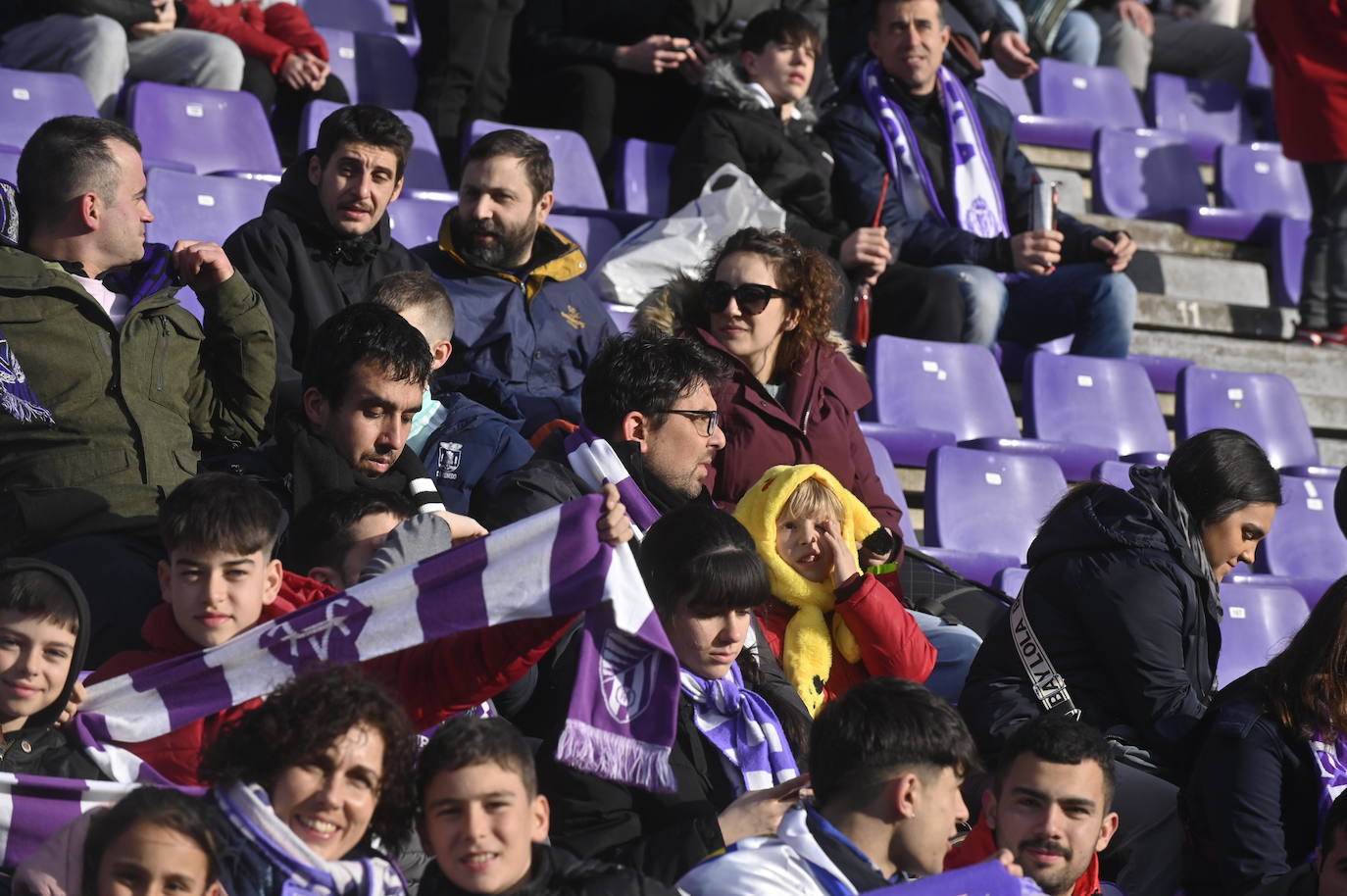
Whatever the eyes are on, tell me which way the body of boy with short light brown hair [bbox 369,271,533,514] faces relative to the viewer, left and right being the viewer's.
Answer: facing the viewer and to the left of the viewer

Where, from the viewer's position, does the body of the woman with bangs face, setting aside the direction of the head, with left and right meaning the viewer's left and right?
facing the viewer and to the right of the viewer

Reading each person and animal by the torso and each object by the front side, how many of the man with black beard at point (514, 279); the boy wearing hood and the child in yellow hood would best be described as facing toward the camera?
3

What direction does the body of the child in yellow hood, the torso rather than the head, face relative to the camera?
toward the camera

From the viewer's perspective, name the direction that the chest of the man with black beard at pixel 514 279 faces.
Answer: toward the camera

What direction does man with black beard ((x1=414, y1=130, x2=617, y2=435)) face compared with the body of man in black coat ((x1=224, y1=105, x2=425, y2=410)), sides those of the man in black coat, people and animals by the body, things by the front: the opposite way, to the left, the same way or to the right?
the same way

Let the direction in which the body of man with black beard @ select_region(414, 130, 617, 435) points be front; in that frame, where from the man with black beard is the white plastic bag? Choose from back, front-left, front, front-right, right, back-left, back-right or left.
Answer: back-left

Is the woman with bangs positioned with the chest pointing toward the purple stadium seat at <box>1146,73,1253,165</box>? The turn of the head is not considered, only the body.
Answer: no

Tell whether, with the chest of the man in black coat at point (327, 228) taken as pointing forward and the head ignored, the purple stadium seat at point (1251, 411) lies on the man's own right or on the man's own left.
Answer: on the man's own left

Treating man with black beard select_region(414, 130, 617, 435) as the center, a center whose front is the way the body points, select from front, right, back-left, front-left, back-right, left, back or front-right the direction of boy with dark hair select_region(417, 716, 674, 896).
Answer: front

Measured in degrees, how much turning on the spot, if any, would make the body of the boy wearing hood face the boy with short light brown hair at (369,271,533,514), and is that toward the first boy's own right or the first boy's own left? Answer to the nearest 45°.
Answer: approximately 135° to the first boy's own left

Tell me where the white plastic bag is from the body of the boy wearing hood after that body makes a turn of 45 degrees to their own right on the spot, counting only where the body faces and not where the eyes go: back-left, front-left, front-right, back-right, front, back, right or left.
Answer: back

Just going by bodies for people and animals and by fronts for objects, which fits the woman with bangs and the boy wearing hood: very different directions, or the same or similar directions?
same or similar directions

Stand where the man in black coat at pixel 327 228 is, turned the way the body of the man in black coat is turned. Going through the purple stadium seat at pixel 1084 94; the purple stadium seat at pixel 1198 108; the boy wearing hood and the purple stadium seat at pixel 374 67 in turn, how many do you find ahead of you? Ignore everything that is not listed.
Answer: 1

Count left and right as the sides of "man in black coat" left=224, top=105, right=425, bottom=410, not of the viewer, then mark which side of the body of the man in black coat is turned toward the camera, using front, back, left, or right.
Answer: front

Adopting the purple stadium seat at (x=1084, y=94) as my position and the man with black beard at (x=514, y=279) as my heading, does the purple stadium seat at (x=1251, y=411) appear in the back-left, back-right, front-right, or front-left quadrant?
front-left

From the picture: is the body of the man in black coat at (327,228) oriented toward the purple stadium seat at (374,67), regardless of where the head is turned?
no

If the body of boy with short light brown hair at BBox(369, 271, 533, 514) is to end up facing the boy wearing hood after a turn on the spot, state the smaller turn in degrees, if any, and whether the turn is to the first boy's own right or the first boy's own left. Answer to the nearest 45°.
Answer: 0° — they already face them

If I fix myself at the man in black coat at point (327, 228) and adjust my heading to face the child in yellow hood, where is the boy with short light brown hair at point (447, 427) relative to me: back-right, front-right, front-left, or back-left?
front-right

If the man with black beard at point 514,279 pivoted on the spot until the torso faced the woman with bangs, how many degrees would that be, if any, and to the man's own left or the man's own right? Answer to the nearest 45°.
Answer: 0° — they already face them
